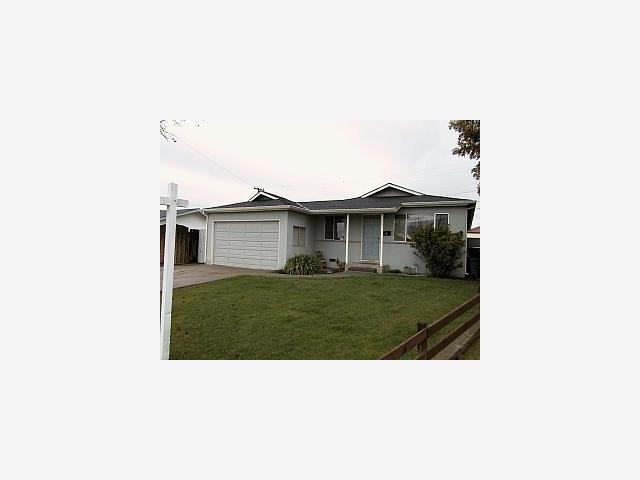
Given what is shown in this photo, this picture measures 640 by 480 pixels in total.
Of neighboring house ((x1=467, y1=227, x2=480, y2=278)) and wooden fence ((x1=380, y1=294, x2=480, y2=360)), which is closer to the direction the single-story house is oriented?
the wooden fence

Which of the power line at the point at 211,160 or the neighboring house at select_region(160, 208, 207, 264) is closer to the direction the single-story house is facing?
the power line

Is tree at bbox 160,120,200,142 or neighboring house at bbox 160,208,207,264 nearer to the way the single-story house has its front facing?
the tree

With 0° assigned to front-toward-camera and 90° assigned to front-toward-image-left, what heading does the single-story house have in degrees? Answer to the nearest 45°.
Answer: approximately 0°
